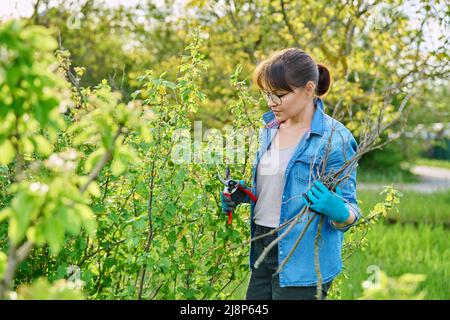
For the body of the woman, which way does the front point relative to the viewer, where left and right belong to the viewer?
facing the viewer and to the left of the viewer

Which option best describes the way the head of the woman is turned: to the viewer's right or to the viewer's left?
to the viewer's left
